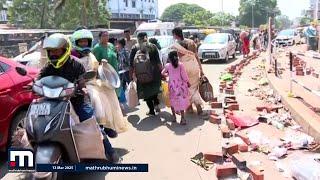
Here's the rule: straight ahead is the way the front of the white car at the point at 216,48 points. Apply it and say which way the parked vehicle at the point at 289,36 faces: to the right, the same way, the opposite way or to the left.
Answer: the same way

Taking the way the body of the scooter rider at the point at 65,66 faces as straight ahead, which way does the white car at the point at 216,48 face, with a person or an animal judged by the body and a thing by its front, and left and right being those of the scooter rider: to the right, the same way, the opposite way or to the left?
the same way

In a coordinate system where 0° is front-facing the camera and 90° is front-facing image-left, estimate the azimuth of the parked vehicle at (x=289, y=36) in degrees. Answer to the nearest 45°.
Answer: approximately 45°

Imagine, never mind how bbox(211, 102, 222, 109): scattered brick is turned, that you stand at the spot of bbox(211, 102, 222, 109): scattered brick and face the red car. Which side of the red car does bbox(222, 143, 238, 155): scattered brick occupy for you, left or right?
left

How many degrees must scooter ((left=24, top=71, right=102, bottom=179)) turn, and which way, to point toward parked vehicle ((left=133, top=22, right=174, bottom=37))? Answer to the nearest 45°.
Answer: approximately 135° to its right

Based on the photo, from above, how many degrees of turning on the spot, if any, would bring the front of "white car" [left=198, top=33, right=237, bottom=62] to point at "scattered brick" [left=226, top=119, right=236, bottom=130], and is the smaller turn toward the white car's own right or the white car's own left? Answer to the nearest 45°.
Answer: approximately 45° to the white car's own left

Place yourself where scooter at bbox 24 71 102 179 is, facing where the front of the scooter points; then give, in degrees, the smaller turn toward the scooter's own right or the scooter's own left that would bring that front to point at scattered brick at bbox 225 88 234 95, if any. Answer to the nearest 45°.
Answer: approximately 180°

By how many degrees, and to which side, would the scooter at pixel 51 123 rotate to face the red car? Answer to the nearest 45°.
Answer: approximately 135° to its right

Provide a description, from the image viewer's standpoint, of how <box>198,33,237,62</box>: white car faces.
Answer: facing the viewer and to the left of the viewer

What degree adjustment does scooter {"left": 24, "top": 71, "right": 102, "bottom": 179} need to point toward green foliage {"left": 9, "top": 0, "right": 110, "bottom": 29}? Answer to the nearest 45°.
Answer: approximately 135° to its right

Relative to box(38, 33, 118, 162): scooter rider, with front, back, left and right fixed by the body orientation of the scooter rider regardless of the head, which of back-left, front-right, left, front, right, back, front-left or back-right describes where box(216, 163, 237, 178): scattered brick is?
back-left

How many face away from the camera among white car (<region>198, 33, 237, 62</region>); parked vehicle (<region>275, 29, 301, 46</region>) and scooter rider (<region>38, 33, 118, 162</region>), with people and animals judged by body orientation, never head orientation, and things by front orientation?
0

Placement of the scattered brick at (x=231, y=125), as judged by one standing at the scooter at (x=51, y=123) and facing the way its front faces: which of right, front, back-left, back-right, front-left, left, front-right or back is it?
back
